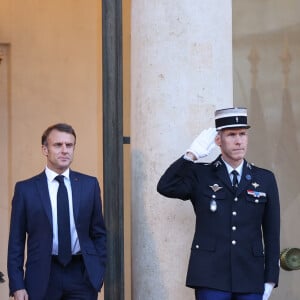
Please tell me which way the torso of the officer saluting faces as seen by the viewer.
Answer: toward the camera

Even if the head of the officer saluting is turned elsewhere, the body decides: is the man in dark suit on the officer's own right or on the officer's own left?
on the officer's own right
